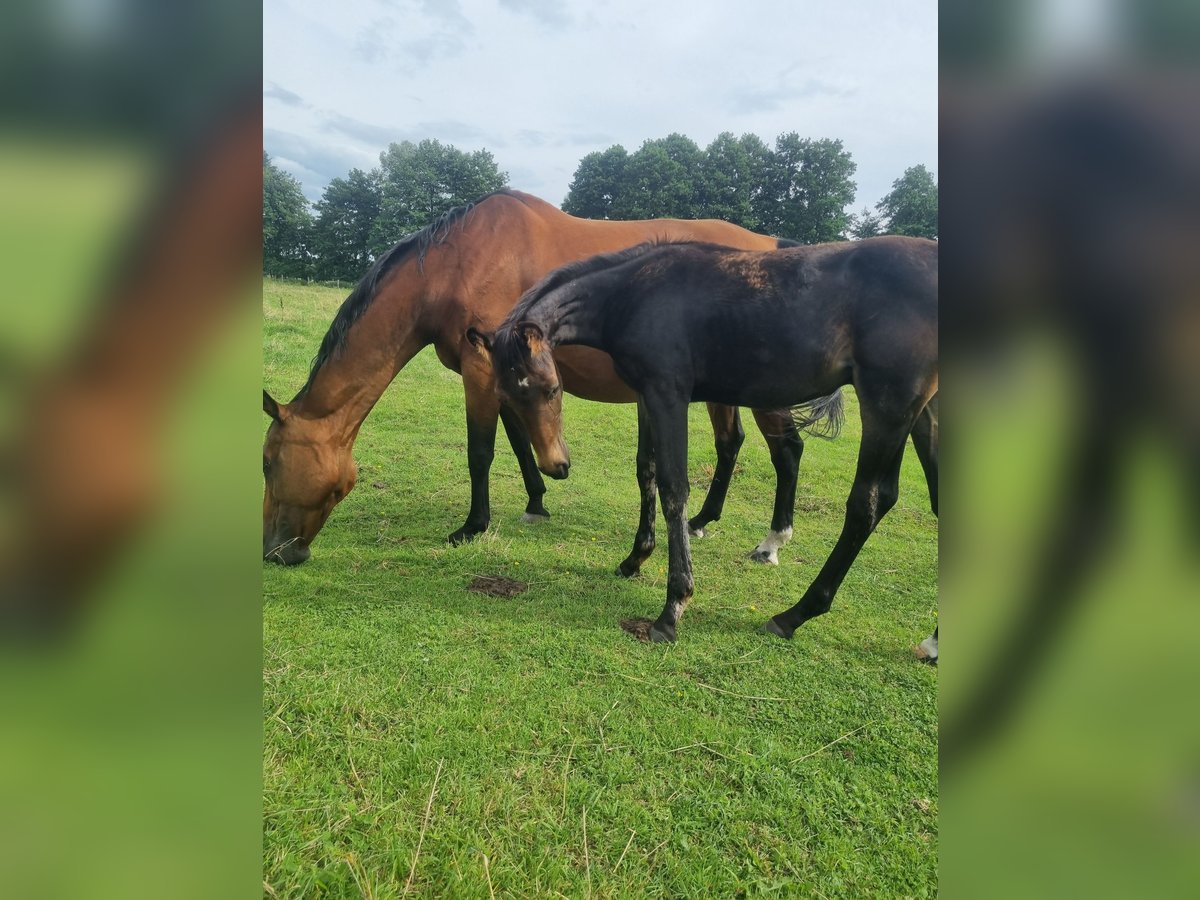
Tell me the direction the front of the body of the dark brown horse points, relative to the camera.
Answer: to the viewer's left

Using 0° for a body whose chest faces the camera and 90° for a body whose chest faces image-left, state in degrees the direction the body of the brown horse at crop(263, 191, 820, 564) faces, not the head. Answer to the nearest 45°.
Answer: approximately 90°

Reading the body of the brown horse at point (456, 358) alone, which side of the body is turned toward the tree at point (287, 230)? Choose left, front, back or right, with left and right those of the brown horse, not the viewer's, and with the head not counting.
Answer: right

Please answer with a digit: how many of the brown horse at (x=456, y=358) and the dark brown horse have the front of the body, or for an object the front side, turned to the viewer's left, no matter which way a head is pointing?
2

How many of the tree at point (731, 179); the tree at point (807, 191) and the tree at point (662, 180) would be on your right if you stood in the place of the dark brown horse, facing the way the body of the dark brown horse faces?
3

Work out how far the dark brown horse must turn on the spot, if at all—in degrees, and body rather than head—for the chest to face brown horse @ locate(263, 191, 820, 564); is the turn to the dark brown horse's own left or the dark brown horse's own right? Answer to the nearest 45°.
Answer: approximately 45° to the dark brown horse's own right

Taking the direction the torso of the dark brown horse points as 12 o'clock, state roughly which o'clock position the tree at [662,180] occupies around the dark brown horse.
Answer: The tree is roughly at 3 o'clock from the dark brown horse.

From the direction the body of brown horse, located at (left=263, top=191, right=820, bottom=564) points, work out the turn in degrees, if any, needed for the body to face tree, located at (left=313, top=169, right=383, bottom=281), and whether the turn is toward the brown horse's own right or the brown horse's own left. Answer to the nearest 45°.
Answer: approximately 90° to the brown horse's own right

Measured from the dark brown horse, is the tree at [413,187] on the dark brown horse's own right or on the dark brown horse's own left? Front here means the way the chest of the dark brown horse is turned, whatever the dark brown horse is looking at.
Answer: on the dark brown horse's own right
